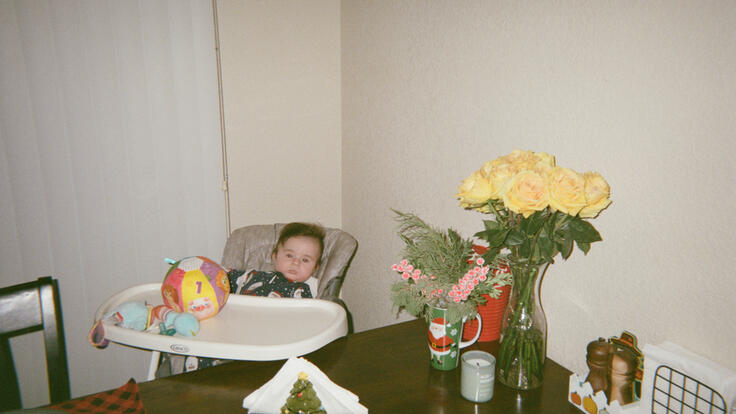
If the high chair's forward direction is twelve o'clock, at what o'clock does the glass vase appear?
The glass vase is roughly at 9 o'clock from the high chair.

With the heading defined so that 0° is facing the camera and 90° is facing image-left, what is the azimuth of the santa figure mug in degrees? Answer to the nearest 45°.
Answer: approximately 45°

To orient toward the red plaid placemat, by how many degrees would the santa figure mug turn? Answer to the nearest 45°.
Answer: approximately 45° to its right

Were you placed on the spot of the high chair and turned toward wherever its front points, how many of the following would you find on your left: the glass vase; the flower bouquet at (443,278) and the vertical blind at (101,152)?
2

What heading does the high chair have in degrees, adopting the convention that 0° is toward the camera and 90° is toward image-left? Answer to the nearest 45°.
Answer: approximately 45°

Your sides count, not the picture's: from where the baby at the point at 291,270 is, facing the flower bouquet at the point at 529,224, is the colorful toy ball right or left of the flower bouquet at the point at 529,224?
right
